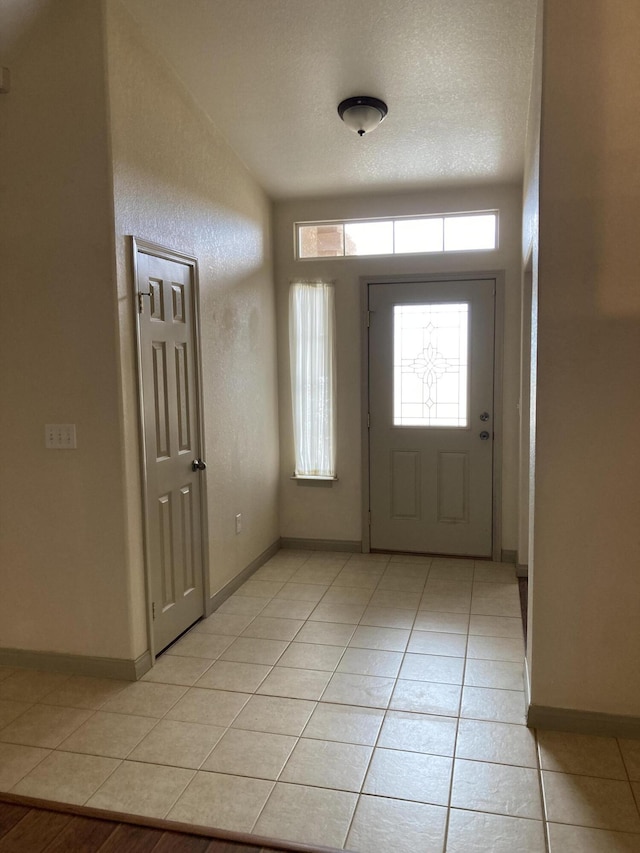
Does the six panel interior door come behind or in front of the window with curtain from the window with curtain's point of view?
in front

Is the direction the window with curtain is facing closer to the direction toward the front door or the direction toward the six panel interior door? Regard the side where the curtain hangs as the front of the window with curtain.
the six panel interior door

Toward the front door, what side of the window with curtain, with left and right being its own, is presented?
left
